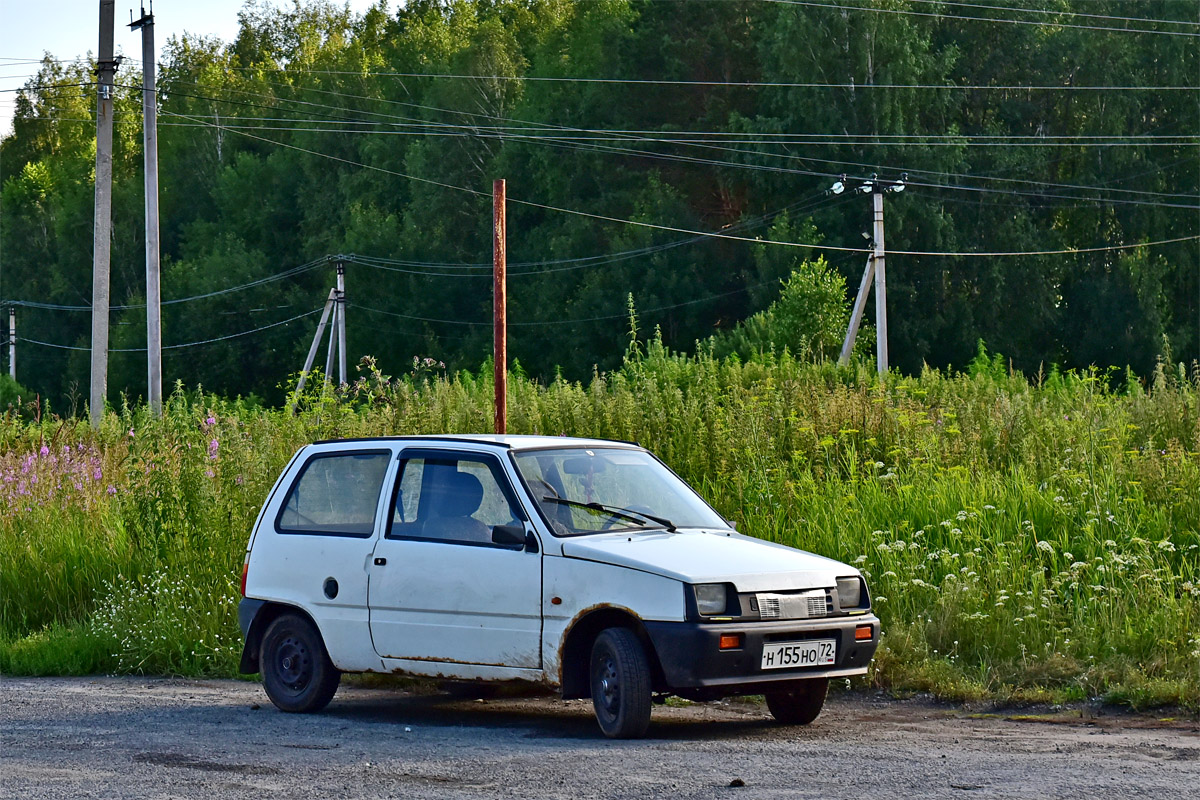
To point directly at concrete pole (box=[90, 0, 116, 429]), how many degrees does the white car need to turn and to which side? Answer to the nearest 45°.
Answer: approximately 180°

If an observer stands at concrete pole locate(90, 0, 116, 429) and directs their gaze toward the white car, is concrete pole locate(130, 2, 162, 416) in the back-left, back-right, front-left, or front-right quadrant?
back-left

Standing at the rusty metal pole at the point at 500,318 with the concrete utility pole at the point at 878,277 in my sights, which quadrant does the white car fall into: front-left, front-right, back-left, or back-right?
back-right

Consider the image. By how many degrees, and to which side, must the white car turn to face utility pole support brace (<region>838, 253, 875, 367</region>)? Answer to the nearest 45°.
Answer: approximately 135° to its left

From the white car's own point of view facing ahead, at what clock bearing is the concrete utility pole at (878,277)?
The concrete utility pole is roughly at 8 o'clock from the white car.

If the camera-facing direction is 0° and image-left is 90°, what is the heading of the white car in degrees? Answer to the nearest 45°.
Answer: approximately 315°

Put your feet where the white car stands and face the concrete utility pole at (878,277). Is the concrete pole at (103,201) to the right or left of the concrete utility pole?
left

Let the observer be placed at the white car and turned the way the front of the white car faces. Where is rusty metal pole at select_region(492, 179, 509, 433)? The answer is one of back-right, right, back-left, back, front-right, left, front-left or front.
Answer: back-left

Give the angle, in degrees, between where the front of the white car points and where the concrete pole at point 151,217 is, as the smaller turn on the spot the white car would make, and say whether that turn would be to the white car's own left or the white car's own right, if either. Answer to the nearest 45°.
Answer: approximately 135° to the white car's own left
